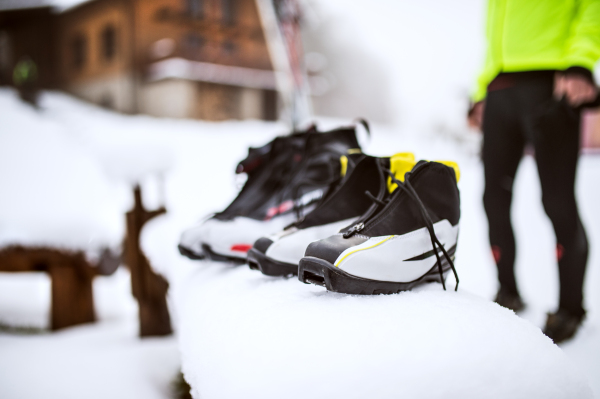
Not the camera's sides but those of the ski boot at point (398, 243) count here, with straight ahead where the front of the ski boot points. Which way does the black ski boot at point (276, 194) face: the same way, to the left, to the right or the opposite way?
the same way

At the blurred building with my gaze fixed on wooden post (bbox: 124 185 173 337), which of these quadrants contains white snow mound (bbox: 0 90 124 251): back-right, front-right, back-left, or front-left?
front-right

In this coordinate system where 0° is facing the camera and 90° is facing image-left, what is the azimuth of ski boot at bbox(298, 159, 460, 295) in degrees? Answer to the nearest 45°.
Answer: approximately 45°

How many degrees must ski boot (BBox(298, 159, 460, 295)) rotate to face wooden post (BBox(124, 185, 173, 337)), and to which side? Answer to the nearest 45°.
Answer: approximately 90° to its right

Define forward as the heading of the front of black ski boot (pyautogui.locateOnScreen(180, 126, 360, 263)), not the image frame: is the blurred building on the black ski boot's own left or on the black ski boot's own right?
on the black ski boot's own right

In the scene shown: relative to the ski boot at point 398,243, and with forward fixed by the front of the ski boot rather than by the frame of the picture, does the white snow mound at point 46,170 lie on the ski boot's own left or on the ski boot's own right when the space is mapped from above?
on the ski boot's own right

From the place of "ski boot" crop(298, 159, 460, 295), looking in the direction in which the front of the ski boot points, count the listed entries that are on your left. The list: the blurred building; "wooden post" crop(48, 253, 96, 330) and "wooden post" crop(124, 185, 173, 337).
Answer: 0

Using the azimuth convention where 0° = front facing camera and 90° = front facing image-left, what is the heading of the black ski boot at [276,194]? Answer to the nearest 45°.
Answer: approximately 45°

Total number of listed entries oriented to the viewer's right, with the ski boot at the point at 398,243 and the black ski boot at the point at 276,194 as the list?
0

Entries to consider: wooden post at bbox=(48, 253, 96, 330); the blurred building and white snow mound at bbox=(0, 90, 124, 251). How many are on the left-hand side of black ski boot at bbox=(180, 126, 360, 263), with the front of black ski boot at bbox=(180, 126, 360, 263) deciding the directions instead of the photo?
0
